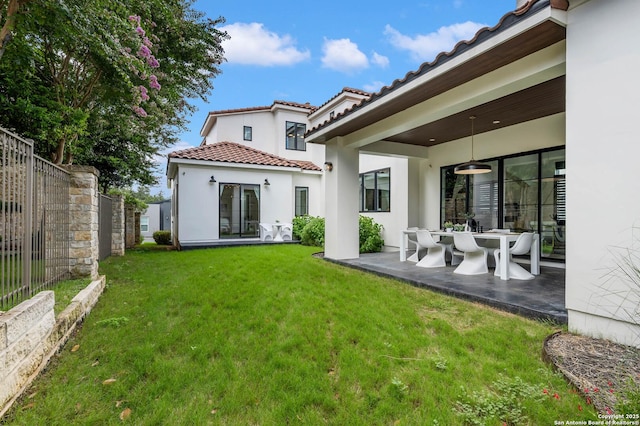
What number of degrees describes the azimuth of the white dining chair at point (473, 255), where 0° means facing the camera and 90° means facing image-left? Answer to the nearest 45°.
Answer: approximately 225°

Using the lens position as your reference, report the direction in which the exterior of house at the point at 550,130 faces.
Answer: facing the viewer and to the left of the viewer

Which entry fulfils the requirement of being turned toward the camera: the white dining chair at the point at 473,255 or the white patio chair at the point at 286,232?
the white patio chair at the point at 286,232

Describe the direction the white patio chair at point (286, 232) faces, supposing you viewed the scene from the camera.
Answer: facing the viewer

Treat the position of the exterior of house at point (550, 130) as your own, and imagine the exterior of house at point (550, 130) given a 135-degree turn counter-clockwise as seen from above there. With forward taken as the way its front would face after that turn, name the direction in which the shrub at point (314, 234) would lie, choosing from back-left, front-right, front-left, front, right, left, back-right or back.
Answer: back-left

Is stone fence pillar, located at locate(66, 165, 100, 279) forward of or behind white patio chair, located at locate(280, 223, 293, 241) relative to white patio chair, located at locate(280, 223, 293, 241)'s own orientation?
forward

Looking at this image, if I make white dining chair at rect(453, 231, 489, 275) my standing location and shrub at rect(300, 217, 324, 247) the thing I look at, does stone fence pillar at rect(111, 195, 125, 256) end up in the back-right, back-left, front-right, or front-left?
front-left

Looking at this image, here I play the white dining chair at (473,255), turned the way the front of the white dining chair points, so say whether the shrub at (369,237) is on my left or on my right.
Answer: on my left

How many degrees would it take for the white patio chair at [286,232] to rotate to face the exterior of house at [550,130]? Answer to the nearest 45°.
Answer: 0° — it already faces it
